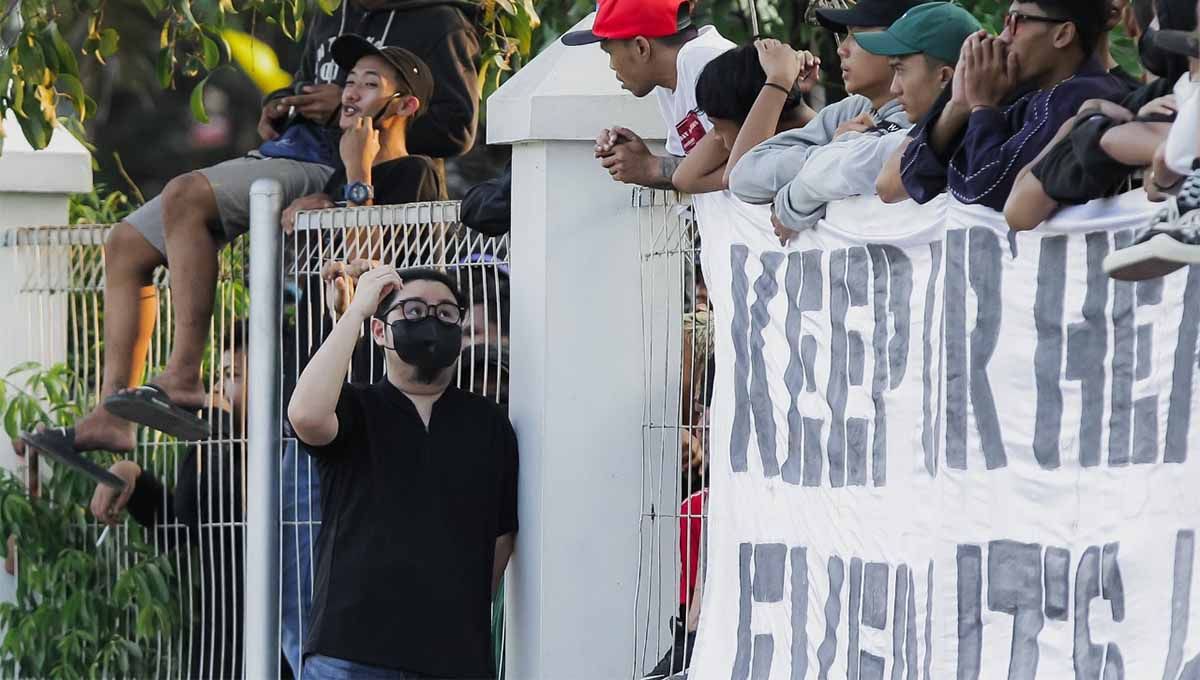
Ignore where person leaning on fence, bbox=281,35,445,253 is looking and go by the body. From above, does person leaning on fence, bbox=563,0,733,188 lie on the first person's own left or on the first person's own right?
on the first person's own left

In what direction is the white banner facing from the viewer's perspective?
toward the camera

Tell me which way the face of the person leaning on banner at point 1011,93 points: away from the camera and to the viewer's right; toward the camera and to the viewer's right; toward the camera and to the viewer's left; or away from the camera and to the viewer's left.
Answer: toward the camera and to the viewer's left

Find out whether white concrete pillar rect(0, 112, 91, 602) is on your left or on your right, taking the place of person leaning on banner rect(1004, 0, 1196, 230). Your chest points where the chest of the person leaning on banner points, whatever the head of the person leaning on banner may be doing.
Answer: on your right

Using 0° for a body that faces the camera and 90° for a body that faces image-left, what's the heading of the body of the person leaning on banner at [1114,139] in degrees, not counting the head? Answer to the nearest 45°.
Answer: approximately 45°

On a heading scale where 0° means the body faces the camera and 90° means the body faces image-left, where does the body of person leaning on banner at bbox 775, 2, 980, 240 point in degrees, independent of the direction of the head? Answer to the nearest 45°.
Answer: approximately 45°

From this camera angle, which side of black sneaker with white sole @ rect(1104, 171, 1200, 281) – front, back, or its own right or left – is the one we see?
left

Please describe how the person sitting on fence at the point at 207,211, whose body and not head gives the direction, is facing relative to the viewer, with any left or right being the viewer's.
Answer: facing the viewer and to the left of the viewer

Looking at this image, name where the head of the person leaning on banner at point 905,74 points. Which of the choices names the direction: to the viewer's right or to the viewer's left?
to the viewer's left

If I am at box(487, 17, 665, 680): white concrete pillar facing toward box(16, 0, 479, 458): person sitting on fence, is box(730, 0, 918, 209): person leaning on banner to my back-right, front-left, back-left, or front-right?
back-right

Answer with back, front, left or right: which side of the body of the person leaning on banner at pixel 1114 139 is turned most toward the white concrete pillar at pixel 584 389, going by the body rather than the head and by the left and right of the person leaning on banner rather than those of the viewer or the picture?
right
